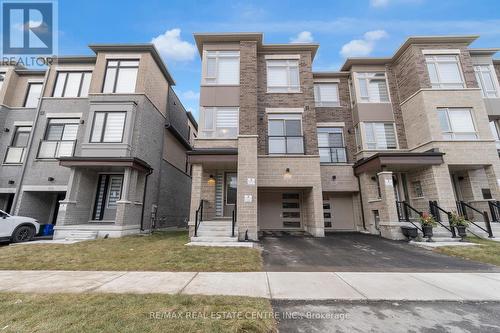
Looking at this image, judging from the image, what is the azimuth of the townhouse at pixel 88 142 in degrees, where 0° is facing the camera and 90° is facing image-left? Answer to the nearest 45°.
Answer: approximately 45°

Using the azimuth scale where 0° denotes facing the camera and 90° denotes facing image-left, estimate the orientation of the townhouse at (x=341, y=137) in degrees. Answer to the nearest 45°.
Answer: approximately 0°

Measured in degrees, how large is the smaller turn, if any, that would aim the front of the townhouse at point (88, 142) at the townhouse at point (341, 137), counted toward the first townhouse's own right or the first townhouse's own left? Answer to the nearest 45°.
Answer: approximately 90° to the first townhouse's own left

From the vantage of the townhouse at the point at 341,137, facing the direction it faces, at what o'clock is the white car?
The white car is roughly at 2 o'clock from the townhouse.

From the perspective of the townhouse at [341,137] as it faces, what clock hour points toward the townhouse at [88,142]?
the townhouse at [88,142] is roughly at 2 o'clock from the townhouse at [341,137].

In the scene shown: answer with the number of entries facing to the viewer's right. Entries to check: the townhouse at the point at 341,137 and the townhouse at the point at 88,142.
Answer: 0
